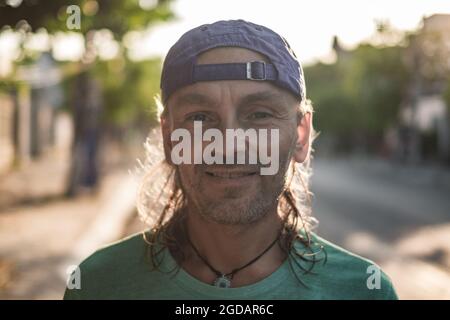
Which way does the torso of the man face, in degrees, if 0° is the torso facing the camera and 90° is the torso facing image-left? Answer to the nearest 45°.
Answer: approximately 0°

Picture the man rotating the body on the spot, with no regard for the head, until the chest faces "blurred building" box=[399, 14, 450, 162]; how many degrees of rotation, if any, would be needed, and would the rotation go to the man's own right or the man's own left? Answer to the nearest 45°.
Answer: approximately 180°

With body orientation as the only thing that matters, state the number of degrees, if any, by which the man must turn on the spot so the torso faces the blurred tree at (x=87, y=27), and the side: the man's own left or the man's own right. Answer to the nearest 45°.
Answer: approximately 180°

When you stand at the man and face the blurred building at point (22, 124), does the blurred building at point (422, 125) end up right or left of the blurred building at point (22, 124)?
right

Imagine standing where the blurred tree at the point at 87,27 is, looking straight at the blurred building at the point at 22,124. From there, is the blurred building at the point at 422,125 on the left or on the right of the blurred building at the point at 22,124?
right

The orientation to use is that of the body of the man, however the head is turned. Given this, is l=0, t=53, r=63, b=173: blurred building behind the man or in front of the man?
behind
